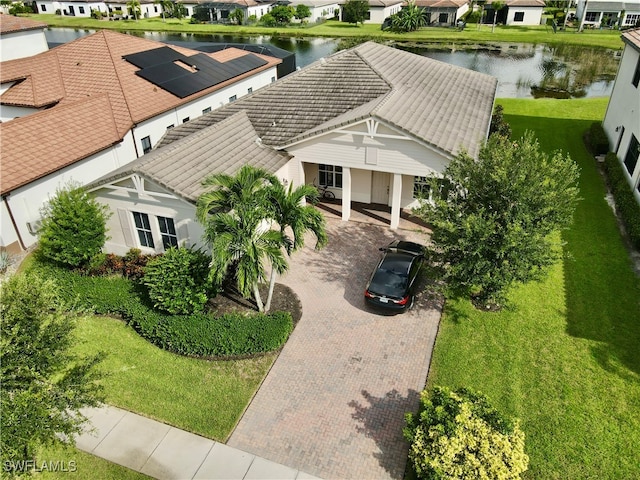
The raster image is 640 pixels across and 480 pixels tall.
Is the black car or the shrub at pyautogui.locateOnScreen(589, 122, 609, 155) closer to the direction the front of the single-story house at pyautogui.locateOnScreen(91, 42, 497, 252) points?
the black car

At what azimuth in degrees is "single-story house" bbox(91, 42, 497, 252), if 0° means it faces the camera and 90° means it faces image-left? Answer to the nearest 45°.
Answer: approximately 45°

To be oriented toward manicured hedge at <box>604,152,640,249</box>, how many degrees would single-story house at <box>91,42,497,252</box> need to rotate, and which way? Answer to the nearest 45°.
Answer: approximately 135° to its left

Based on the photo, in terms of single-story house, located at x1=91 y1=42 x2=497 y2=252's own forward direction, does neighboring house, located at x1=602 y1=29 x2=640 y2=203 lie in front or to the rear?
to the rear

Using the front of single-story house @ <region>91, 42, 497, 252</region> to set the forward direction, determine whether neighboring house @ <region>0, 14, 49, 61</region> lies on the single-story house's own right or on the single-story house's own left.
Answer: on the single-story house's own right

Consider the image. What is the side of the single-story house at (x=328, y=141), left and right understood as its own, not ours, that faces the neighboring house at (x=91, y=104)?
right

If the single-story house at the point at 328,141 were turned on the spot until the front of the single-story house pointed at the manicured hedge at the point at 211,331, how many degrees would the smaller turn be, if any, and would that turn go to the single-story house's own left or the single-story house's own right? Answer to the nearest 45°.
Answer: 0° — it already faces it

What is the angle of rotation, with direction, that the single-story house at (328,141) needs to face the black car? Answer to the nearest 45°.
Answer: approximately 45° to its left

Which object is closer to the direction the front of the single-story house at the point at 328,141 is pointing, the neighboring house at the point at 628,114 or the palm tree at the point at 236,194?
the palm tree

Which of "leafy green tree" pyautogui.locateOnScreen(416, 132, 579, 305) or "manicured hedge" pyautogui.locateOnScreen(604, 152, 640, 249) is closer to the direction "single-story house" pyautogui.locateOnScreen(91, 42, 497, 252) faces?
the leafy green tree

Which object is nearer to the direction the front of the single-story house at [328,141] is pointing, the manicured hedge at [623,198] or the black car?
the black car
